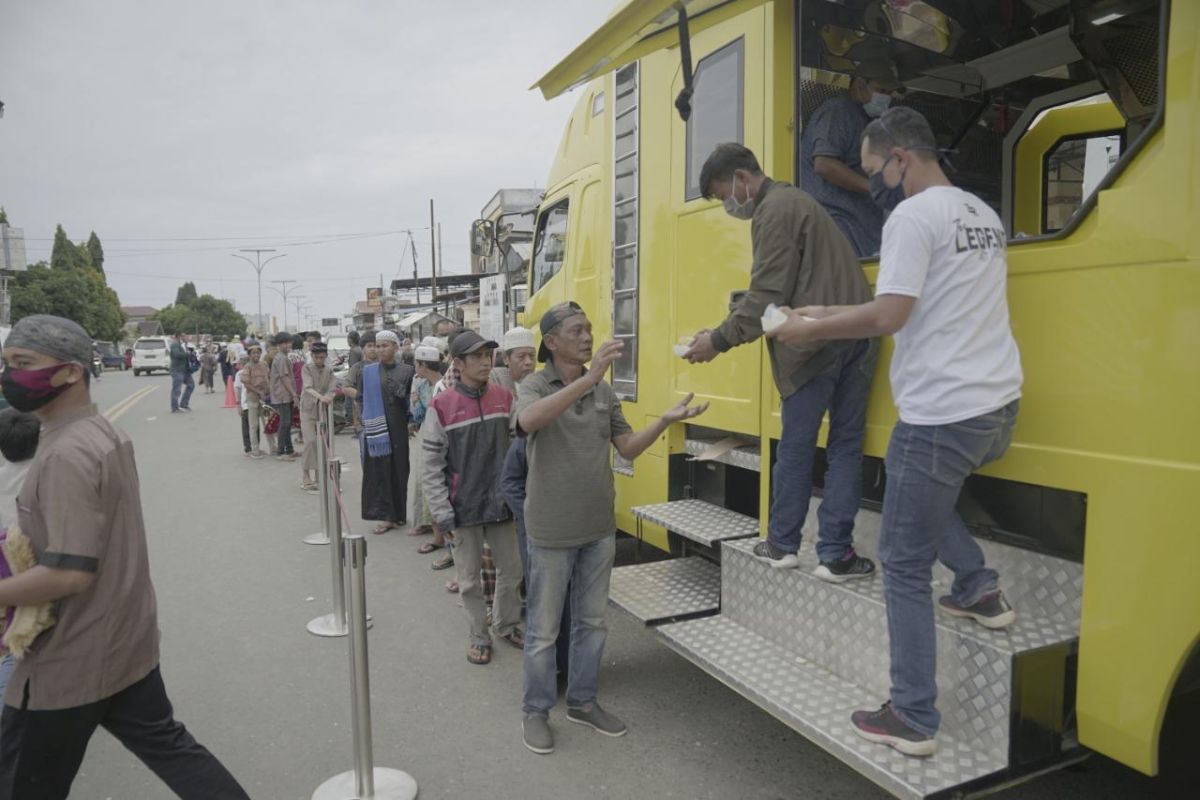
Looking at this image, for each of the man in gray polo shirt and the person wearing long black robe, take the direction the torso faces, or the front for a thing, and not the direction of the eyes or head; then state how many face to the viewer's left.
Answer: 0

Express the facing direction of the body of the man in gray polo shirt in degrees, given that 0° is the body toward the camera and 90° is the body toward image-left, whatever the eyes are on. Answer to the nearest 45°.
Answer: approximately 315°

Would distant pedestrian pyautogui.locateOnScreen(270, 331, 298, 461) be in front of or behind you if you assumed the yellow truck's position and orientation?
in front

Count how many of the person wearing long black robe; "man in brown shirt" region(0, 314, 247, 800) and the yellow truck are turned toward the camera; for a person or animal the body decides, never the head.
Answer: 1

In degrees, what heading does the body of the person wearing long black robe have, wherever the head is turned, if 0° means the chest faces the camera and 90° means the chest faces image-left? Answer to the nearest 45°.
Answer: approximately 0°

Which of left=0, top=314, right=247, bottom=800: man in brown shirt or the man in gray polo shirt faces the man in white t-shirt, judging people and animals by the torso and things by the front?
the man in gray polo shirt

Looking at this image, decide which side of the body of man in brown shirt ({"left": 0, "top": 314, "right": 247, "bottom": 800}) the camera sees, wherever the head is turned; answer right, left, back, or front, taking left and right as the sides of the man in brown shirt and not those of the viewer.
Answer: left

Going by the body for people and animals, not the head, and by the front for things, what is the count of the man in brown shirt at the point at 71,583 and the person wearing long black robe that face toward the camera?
1

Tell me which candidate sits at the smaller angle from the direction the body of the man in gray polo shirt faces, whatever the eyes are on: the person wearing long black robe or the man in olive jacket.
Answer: the man in olive jacket

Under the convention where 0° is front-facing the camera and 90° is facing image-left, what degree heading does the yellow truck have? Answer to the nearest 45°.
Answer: approximately 135°

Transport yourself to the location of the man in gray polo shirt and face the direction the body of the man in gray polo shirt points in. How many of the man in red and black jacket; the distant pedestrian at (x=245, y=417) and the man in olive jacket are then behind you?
2
